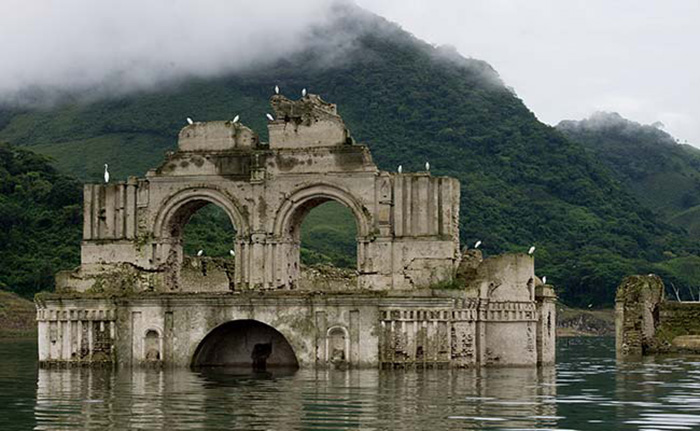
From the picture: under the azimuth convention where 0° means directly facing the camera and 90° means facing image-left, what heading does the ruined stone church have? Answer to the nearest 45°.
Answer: approximately 0°
